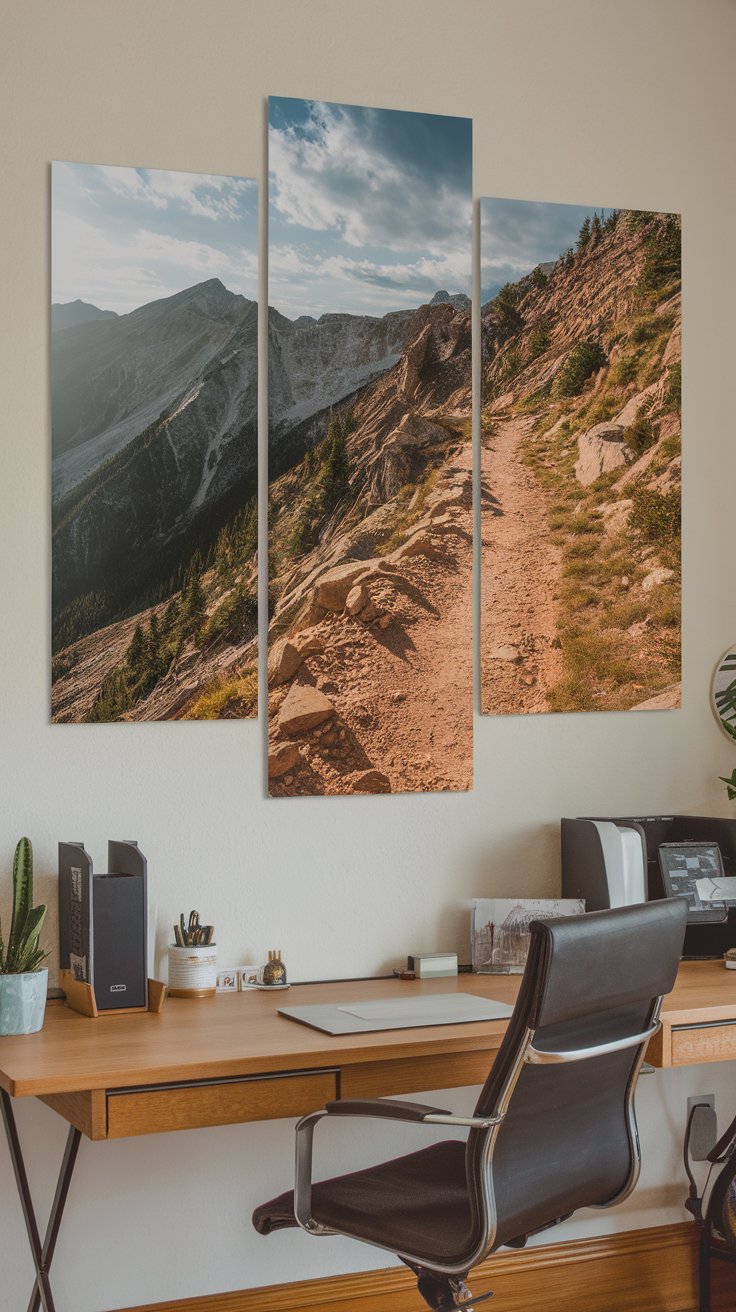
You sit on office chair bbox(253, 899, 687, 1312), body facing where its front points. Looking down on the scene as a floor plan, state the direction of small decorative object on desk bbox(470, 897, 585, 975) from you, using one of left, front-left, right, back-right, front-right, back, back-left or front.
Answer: front-right

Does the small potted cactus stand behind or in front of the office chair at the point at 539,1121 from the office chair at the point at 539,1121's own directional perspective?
in front

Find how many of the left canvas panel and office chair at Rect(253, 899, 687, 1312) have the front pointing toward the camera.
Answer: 1

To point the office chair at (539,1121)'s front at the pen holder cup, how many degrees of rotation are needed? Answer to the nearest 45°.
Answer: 0° — it already faces it

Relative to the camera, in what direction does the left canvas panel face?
facing the viewer

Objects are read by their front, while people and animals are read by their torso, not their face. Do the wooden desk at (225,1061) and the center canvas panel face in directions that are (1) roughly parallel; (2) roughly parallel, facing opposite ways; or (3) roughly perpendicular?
roughly parallel

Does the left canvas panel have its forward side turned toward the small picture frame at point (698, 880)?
no

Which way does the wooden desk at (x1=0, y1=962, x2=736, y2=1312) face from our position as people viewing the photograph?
facing the viewer and to the right of the viewer

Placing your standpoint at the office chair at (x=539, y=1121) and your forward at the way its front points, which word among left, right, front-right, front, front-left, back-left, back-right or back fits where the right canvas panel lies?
front-right

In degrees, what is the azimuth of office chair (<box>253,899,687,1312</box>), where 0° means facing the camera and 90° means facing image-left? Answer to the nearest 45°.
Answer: approximately 135°

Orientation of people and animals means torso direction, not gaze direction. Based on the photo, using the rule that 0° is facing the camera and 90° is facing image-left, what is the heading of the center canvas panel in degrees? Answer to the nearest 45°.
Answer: approximately 315°

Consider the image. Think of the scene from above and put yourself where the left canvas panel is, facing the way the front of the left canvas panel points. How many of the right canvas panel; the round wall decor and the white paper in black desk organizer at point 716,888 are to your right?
0

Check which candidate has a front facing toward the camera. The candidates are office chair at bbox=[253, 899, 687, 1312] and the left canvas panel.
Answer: the left canvas panel
